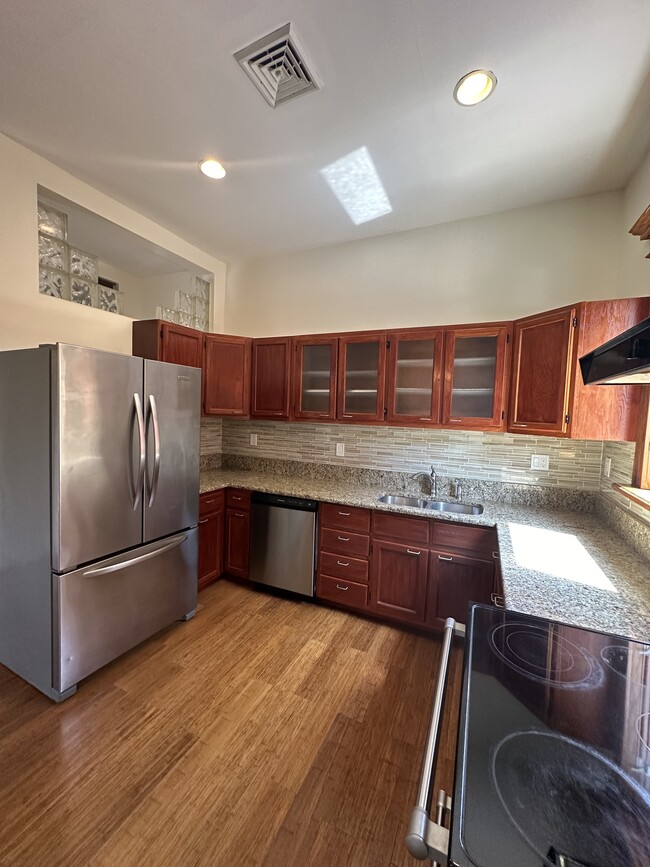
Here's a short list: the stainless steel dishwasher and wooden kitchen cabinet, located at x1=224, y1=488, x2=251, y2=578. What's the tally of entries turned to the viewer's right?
0

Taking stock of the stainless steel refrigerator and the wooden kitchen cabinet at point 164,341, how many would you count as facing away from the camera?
0

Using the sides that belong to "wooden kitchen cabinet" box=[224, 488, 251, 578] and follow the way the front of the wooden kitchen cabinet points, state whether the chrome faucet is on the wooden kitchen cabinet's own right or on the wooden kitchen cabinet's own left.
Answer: on the wooden kitchen cabinet's own left

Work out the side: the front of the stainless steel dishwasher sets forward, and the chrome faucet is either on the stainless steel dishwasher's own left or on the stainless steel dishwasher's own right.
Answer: on the stainless steel dishwasher's own left
